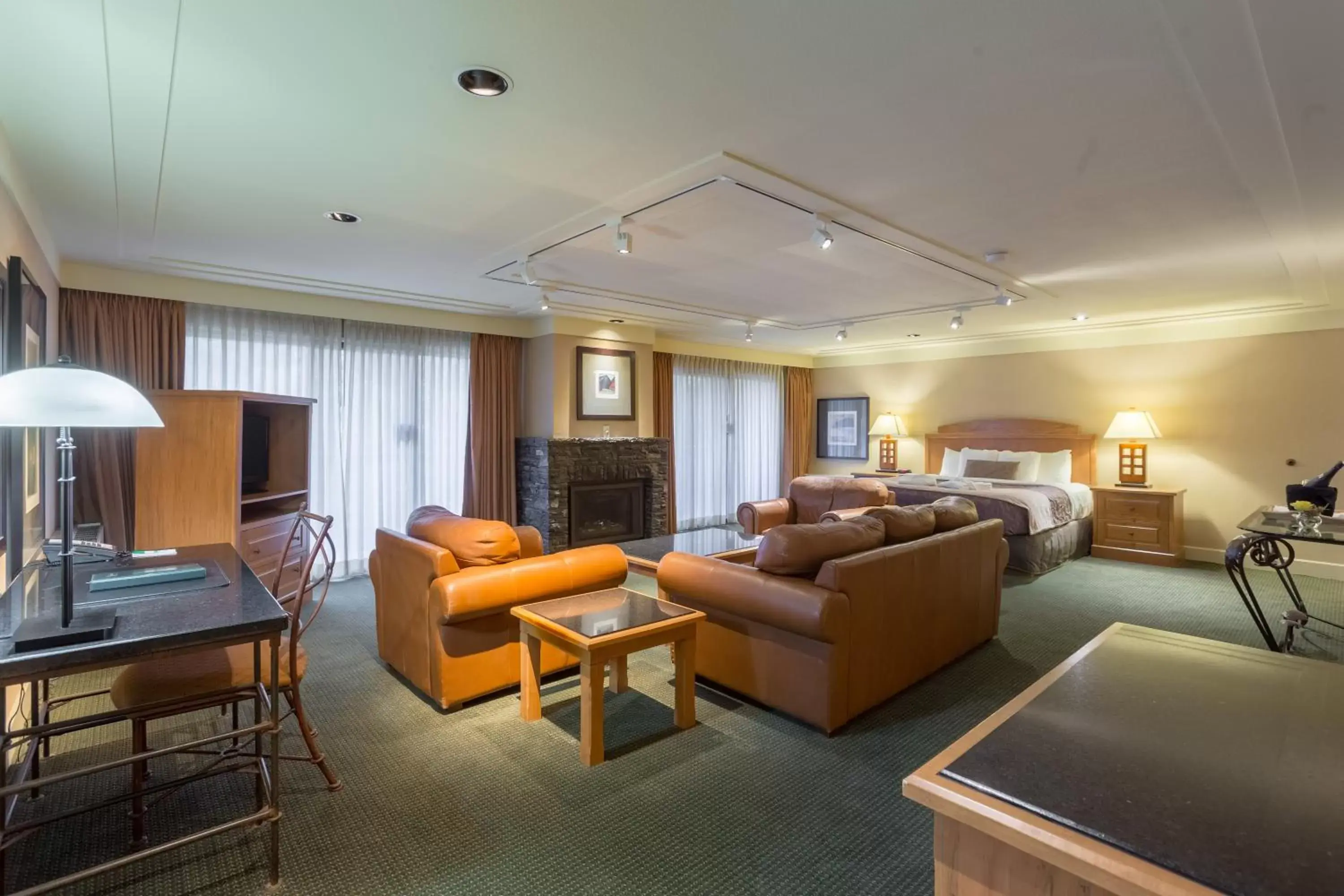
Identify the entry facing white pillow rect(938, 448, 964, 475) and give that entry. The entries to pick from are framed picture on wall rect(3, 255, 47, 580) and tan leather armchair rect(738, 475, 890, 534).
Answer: the framed picture on wall

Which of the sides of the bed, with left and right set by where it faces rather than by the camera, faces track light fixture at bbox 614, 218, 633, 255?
front

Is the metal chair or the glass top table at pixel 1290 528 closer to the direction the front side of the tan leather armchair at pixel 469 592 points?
the glass top table

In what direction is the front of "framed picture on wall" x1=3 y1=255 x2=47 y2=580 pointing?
to the viewer's right

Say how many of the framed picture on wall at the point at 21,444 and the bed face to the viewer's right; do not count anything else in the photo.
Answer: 1

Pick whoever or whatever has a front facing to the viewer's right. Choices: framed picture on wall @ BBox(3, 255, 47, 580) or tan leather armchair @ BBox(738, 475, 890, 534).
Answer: the framed picture on wall

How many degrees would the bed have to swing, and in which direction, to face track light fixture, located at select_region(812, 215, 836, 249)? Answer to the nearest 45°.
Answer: approximately 45° to its left

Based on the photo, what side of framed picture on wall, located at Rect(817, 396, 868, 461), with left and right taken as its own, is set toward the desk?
front

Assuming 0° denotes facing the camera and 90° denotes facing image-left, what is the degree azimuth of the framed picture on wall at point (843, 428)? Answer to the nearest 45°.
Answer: approximately 0°

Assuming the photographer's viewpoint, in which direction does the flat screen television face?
facing the viewer and to the right of the viewer

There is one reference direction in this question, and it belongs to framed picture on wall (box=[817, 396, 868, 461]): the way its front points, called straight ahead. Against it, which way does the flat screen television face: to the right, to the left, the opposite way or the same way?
to the left

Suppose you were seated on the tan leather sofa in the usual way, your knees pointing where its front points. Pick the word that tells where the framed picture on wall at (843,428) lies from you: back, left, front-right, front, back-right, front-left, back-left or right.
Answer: front-right

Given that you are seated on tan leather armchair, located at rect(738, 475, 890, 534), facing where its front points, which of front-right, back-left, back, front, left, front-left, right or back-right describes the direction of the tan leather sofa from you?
front-left

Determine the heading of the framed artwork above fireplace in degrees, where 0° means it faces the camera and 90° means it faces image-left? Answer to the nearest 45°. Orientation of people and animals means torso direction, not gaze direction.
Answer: approximately 315°

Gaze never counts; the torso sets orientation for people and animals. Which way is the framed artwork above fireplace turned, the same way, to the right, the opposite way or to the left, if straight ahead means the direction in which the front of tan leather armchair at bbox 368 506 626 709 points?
to the right

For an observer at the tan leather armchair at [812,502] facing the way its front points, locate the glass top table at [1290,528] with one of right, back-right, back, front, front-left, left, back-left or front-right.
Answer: left

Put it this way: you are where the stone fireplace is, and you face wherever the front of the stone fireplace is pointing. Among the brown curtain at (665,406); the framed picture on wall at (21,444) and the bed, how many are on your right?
1

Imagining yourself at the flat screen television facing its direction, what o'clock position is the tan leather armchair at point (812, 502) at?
The tan leather armchair is roughly at 11 o'clock from the flat screen television.

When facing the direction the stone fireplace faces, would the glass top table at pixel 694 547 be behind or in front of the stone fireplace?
in front
